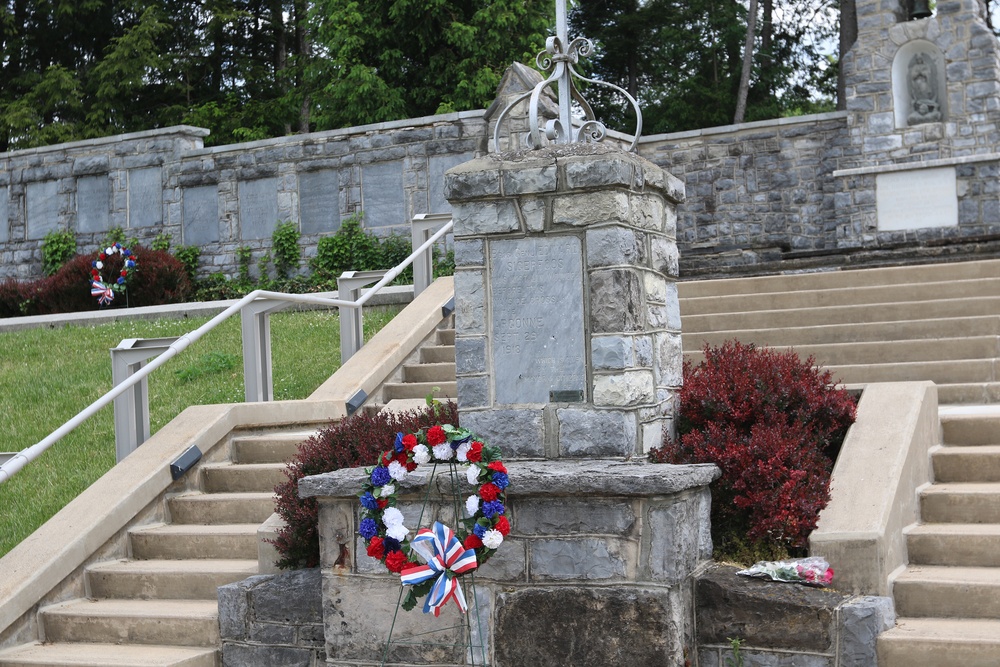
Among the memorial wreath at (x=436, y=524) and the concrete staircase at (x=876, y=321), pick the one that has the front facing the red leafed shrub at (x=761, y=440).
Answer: the concrete staircase

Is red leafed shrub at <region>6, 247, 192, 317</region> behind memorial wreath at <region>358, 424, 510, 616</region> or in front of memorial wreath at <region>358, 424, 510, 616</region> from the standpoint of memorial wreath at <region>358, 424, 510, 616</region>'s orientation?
behind

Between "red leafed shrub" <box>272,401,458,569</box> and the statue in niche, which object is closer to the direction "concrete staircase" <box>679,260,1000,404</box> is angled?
the red leafed shrub

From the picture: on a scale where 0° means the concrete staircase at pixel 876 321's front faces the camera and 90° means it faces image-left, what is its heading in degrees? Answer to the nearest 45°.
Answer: approximately 0°

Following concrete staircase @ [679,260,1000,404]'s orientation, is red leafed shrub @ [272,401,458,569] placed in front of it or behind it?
in front

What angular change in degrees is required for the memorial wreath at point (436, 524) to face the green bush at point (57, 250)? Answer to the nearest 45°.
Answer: approximately 180°

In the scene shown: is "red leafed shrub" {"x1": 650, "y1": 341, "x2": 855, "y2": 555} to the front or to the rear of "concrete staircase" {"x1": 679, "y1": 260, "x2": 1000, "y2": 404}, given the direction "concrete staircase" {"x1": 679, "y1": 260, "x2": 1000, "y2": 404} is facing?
to the front

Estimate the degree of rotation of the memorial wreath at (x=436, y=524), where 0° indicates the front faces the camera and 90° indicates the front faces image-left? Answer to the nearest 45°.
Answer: approximately 0°

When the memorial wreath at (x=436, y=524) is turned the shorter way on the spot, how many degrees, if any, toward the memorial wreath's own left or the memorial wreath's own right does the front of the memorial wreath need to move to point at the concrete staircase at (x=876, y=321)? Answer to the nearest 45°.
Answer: approximately 135° to the memorial wreath's own left

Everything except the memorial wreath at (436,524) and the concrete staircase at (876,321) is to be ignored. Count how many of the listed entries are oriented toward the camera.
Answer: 2

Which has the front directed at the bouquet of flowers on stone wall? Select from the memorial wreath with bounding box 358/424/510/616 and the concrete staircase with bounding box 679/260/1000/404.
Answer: the concrete staircase

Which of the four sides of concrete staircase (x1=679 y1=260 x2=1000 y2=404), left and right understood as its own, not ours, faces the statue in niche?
back

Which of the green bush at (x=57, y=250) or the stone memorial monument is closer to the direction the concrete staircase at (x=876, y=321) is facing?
the stone memorial monument

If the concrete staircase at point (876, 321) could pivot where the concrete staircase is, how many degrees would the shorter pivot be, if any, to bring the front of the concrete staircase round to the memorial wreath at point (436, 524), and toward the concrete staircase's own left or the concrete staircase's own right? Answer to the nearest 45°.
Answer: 0° — it already faces it

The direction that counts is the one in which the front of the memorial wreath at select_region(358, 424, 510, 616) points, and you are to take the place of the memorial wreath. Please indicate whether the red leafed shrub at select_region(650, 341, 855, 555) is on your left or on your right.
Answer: on your left

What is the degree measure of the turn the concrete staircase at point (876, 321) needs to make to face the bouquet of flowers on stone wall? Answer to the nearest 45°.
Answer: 0° — it already faces it
